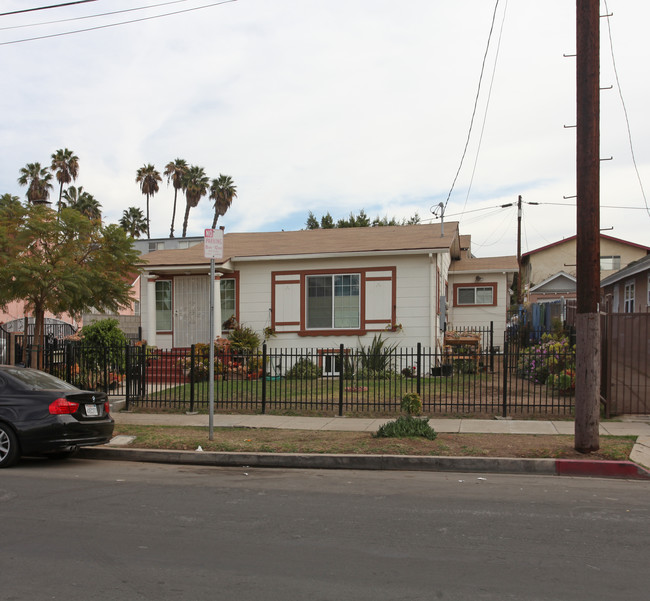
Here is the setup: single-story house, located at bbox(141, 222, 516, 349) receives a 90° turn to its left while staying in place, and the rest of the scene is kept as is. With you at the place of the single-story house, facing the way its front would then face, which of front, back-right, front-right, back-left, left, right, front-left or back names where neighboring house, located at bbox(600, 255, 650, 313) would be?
front

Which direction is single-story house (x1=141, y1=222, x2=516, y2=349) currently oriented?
toward the camera

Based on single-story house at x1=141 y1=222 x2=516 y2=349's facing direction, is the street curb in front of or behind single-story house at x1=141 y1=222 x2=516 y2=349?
in front

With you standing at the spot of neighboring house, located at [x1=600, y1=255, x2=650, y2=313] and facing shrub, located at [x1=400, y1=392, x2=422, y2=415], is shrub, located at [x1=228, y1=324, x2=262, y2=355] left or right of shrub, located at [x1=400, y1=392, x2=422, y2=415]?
right

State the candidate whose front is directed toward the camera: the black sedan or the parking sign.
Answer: the parking sign

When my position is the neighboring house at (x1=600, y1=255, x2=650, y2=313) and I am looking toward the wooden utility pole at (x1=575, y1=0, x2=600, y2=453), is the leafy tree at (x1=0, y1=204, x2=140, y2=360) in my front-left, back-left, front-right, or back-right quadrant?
front-right

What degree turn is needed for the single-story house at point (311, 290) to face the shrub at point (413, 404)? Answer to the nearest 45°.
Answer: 0° — it already faces it

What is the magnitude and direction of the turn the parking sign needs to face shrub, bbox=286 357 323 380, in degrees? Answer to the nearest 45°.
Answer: approximately 180°

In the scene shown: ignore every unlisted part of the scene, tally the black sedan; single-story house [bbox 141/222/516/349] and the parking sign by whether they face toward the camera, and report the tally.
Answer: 2

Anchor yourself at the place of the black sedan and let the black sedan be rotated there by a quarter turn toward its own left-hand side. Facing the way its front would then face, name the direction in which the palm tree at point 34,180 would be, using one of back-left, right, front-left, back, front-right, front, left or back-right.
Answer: back-right

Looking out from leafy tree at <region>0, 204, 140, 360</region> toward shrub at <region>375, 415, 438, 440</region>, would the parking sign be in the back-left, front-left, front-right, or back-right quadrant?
front-right

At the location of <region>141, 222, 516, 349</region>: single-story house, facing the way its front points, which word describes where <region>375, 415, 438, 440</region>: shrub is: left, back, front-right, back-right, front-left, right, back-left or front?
front

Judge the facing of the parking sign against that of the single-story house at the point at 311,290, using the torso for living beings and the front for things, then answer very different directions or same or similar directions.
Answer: same or similar directions

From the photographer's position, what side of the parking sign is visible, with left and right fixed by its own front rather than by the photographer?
front

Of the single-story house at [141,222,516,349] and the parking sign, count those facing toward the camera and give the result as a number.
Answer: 2

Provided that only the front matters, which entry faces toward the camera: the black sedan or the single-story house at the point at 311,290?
the single-story house

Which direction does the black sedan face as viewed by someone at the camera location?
facing away from the viewer and to the left of the viewer
